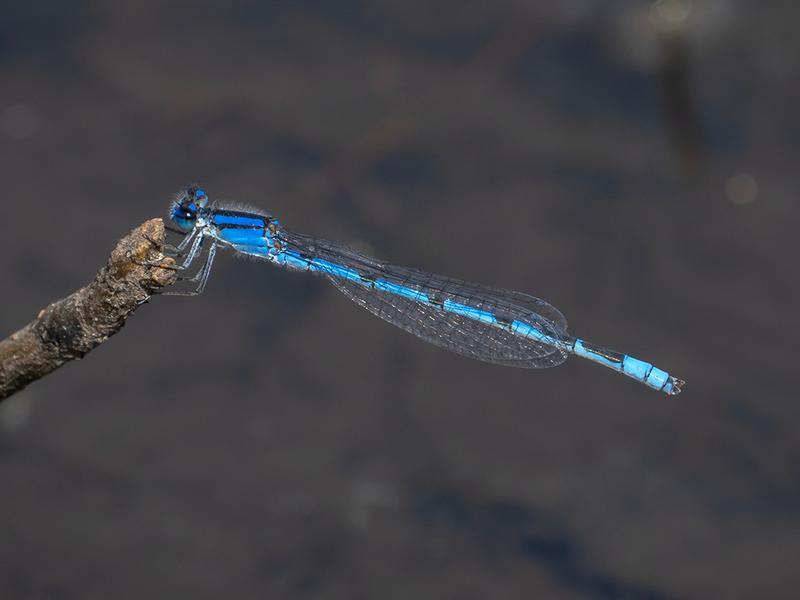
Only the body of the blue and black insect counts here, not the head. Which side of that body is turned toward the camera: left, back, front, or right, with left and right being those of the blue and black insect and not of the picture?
left
